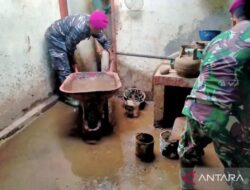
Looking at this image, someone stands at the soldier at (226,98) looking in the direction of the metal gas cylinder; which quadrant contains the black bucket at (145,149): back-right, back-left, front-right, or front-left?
front-left

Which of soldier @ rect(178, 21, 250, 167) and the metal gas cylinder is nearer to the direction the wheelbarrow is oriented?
the soldier

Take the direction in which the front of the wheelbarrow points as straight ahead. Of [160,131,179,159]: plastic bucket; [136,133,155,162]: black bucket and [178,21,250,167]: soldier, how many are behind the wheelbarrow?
0

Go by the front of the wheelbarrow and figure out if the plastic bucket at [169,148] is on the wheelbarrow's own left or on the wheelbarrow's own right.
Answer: on the wheelbarrow's own left

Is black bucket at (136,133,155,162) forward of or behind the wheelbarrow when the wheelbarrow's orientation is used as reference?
forward

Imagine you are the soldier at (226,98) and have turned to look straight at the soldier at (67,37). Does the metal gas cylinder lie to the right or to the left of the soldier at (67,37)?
right
